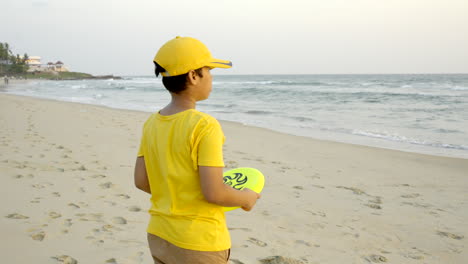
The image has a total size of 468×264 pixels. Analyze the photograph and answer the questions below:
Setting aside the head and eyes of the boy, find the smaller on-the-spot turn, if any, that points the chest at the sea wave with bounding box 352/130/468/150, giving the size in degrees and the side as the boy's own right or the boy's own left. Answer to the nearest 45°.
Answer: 0° — they already face it

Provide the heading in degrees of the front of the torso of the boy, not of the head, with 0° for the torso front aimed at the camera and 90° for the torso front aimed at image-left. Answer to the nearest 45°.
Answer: approximately 225°
